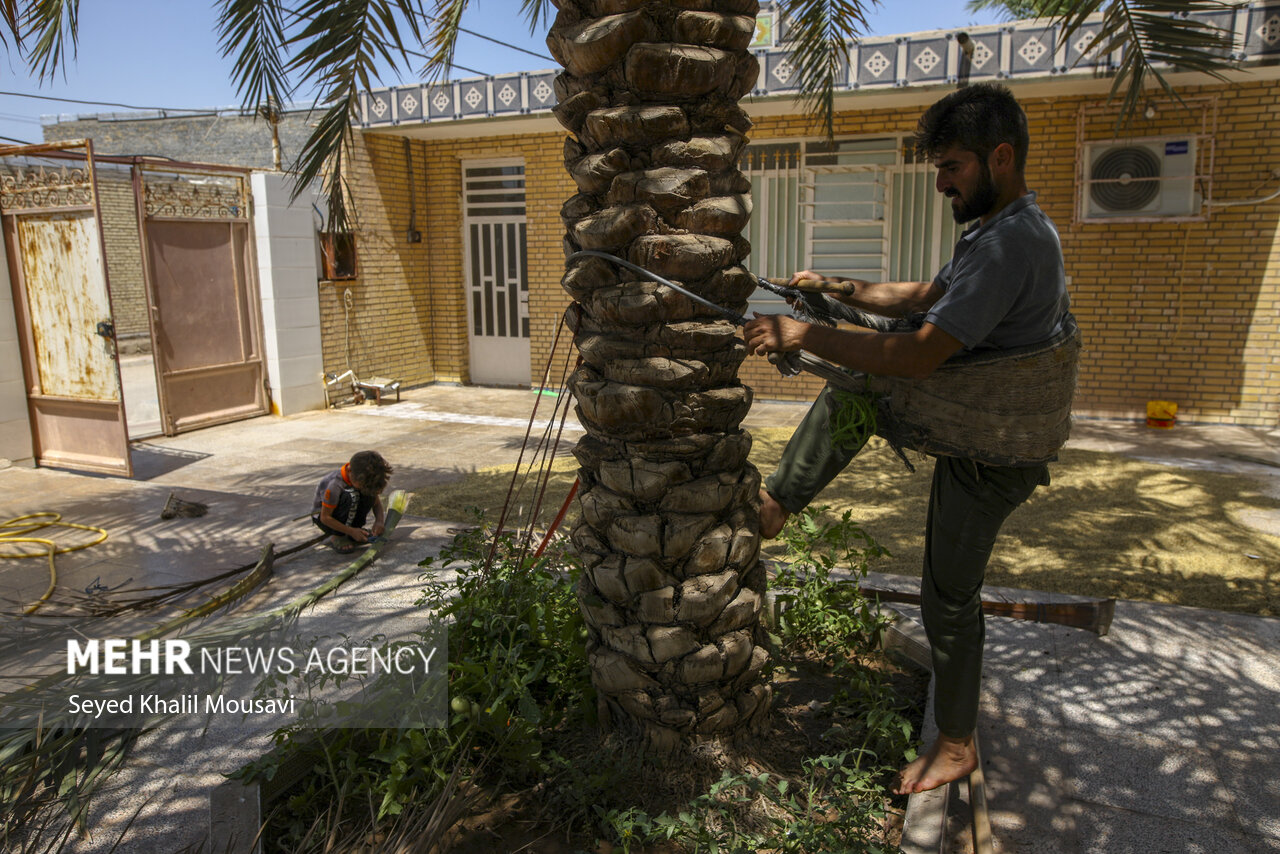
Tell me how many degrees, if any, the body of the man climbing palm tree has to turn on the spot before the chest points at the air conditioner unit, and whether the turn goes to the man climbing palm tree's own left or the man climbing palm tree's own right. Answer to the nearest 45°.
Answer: approximately 90° to the man climbing palm tree's own right

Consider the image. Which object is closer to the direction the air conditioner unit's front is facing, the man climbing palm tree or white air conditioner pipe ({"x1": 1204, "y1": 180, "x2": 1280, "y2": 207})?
the man climbing palm tree

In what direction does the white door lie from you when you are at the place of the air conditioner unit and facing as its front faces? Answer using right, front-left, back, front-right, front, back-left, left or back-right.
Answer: right

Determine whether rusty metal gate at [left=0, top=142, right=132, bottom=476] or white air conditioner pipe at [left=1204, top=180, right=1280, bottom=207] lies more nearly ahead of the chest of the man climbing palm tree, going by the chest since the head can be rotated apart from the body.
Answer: the rusty metal gate

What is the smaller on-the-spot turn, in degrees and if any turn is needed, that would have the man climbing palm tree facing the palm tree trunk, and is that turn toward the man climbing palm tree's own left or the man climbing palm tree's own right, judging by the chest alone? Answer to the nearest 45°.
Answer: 0° — they already face it

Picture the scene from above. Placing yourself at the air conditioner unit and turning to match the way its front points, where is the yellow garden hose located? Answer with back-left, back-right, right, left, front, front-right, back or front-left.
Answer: front-right

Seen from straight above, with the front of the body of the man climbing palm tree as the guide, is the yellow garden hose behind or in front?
in front

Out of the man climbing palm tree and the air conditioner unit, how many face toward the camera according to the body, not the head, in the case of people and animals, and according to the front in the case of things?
1

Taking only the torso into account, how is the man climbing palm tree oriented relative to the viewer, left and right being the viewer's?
facing to the left of the viewer

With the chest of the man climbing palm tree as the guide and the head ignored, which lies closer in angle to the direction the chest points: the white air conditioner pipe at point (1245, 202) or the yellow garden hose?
the yellow garden hose

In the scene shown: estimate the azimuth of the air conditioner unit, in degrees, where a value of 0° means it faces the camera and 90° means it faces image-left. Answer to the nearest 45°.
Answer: approximately 0°

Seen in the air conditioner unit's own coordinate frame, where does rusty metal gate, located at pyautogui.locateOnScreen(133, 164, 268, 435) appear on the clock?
The rusty metal gate is roughly at 2 o'clock from the air conditioner unit.

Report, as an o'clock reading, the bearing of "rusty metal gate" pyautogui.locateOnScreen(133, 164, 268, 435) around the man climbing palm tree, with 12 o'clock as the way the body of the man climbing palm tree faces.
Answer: The rusty metal gate is roughly at 1 o'clock from the man climbing palm tree.

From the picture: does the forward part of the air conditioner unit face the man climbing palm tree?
yes

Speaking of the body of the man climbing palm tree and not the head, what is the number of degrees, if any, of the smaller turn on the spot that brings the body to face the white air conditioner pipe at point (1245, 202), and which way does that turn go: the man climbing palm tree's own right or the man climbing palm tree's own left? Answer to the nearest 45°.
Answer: approximately 90° to the man climbing palm tree's own right

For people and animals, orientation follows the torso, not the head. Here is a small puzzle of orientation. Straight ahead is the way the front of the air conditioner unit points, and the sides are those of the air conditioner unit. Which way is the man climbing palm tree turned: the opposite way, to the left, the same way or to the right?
to the right
